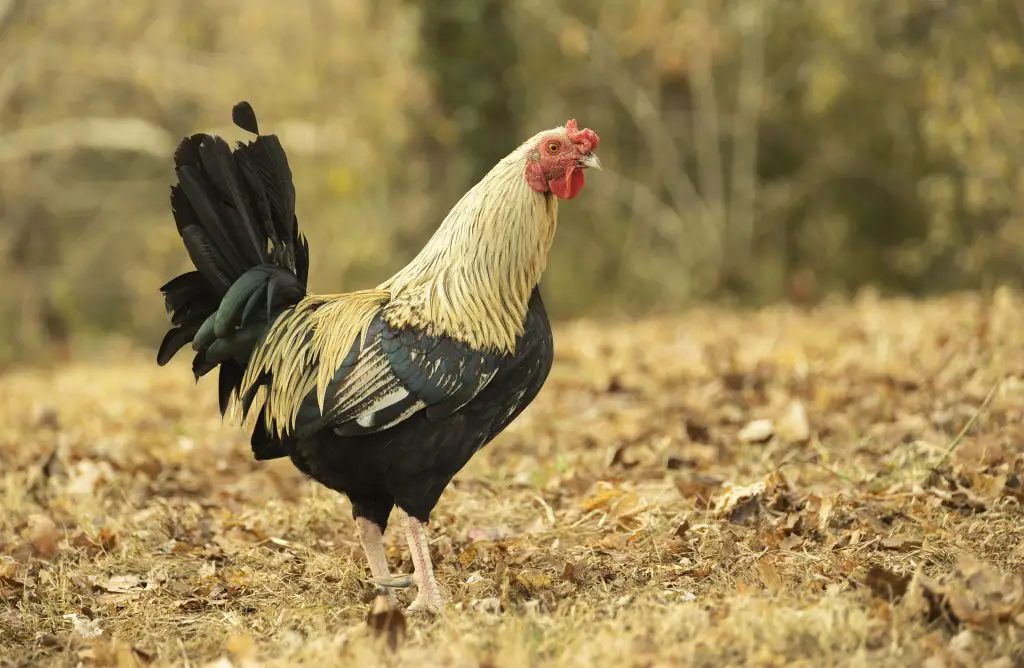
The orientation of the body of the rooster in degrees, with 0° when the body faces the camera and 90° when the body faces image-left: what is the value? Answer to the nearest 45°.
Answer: approximately 270°

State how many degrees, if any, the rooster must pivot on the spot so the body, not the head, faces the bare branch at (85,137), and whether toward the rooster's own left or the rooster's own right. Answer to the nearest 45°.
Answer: approximately 90° to the rooster's own left

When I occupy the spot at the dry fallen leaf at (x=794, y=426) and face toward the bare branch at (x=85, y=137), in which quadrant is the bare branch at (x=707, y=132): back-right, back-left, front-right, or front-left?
front-right

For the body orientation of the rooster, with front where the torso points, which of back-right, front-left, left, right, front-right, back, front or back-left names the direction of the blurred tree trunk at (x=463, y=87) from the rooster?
left

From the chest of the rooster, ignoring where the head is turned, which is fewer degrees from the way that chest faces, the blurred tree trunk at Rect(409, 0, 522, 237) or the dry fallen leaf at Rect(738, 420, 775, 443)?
the dry fallen leaf

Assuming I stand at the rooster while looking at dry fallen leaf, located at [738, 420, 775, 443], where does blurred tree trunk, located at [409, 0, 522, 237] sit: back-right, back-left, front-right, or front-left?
front-left
